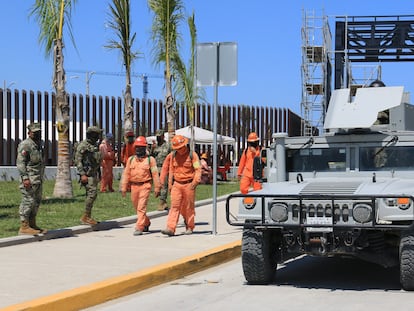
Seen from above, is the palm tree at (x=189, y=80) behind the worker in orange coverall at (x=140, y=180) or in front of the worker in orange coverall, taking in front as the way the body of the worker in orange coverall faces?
behind

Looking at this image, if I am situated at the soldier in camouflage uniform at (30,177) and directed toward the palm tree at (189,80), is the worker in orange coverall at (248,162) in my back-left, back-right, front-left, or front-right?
front-right

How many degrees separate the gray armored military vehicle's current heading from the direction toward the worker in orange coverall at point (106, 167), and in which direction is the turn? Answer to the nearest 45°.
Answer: approximately 135° to its right

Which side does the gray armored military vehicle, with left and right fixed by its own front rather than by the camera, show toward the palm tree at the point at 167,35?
back

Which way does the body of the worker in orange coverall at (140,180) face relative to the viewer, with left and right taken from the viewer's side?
facing the viewer

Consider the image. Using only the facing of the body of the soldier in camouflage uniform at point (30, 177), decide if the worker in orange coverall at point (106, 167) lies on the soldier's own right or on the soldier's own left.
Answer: on the soldier's own left

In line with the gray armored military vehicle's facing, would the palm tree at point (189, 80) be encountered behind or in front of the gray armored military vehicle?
behind

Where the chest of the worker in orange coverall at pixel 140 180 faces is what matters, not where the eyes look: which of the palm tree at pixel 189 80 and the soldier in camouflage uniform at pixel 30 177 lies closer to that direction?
the soldier in camouflage uniform

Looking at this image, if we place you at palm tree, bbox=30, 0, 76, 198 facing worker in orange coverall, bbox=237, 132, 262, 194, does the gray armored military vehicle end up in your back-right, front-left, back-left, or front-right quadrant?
front-right

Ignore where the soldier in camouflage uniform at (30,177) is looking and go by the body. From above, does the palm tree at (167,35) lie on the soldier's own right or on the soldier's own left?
on the soldier's own left

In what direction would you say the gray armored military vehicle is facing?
toward the camera

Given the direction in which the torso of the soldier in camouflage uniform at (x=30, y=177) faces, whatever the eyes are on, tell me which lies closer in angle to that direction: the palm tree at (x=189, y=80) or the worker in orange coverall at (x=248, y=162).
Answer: the worker in orange coverall

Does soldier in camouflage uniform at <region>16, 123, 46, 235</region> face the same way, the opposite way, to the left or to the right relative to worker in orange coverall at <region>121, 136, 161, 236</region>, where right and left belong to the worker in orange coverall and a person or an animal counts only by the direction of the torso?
to the left
